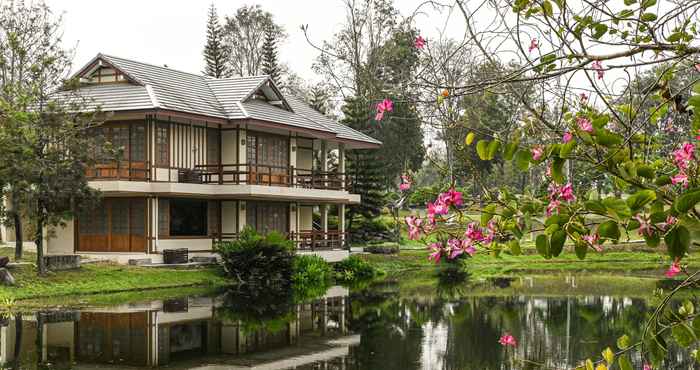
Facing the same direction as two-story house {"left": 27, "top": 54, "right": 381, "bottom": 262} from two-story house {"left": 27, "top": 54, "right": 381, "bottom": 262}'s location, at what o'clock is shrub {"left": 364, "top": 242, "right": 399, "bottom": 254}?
The shrub is roughly at 9 o'clock from the two-story house.

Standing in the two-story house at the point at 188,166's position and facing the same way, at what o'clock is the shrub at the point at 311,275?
The shrub is roughly at 12 o'clock from the two-story house.

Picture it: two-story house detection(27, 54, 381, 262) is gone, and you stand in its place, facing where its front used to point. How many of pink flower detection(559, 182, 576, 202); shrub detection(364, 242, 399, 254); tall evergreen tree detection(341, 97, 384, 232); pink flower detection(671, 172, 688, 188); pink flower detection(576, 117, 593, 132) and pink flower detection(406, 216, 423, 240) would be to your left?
2

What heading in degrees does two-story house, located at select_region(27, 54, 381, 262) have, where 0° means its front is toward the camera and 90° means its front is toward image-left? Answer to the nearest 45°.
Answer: approximately 315°

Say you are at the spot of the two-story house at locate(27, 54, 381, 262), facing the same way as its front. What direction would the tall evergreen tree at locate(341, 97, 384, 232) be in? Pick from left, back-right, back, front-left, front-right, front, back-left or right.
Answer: left

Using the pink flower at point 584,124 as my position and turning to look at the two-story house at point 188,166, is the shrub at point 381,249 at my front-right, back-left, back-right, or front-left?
front-right

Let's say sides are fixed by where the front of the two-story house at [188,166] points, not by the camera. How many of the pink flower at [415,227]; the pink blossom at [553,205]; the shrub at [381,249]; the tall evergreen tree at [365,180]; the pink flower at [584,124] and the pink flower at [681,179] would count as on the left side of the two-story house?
2

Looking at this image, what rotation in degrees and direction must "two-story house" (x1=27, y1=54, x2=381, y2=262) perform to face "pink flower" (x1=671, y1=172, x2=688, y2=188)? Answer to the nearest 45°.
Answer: approximately 45° to its right

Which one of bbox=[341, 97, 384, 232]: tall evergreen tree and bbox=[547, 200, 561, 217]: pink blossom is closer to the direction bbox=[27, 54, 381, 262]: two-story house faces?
the pink blossom

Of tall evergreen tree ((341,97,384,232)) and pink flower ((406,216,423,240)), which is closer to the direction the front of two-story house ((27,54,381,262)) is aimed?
the pink flower

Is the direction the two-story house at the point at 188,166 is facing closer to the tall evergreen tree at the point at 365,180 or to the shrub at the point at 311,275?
the shrub

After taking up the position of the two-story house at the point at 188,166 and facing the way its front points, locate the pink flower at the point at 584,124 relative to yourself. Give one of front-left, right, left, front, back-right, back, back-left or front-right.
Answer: front-right

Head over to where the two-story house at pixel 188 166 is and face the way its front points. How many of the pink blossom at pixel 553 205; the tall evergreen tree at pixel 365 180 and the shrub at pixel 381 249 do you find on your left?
2

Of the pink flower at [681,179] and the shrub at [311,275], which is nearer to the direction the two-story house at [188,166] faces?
the shrub
